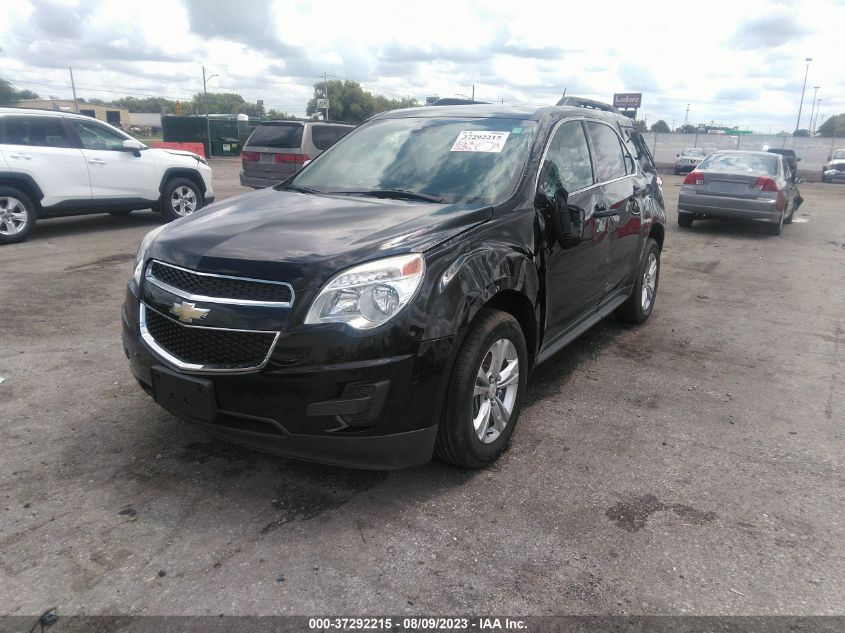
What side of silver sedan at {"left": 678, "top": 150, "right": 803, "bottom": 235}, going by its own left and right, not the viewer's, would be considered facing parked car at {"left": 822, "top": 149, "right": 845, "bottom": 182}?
front

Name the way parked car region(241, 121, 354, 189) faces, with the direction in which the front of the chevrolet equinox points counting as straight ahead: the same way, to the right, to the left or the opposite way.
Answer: the opposite way

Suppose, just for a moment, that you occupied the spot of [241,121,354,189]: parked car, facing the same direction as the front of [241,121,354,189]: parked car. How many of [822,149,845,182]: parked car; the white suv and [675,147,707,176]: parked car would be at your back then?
1

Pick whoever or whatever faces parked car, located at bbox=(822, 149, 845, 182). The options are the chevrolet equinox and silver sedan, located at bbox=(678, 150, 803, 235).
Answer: the silver sedan

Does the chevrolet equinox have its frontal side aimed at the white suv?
no

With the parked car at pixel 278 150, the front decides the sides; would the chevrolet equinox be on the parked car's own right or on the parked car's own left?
on the parked car's own right

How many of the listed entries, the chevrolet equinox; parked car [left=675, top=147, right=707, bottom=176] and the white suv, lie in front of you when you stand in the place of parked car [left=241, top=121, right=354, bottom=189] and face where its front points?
1

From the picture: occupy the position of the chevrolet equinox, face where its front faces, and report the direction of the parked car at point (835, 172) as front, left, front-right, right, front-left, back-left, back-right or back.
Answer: back

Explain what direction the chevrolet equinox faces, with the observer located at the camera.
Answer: facing the viewer and to the left of the viewer

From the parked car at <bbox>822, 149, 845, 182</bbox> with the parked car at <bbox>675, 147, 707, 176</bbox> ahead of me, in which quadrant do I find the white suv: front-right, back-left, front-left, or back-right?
front-left

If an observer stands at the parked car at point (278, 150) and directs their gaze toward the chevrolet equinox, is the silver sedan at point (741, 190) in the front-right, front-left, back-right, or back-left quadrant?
front-left

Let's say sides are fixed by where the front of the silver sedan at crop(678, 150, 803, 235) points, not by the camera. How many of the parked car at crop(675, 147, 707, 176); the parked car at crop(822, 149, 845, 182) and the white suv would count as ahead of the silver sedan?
2

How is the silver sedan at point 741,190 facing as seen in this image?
away from the camera

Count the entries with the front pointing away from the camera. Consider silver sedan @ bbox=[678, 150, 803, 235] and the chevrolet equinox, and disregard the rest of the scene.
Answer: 1

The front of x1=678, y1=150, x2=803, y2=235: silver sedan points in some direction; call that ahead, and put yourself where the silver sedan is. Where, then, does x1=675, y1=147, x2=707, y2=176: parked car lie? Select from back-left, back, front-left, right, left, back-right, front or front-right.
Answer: front

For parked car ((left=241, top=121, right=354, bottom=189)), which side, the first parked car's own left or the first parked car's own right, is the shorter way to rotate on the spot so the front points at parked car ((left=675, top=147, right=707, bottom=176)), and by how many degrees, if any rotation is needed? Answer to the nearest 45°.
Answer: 0° — it already faces it

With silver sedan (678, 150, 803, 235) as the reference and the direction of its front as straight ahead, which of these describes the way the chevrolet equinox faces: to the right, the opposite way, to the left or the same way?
the opposite way

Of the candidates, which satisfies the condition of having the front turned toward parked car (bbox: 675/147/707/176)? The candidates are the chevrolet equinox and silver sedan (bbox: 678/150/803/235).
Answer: the silver sedan

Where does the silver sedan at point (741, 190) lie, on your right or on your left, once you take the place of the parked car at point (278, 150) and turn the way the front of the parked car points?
on your right

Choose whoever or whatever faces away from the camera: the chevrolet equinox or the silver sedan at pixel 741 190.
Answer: the silver sedan
